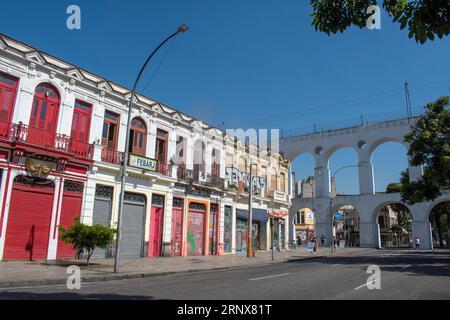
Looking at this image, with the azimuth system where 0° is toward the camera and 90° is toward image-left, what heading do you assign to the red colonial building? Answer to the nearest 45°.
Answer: approximately 315°

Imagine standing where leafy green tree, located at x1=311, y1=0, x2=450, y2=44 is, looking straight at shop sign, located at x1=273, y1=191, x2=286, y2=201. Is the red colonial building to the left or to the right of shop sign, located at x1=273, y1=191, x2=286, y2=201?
left
